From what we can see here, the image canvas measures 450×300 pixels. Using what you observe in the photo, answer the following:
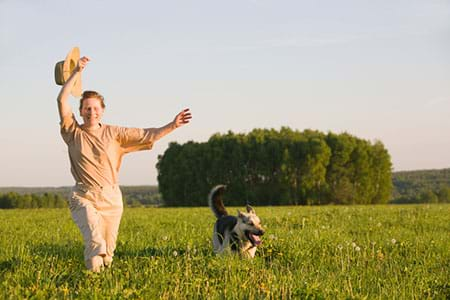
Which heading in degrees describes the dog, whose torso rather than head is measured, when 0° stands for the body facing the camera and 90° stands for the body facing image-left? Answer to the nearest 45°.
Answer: approximately 315°
